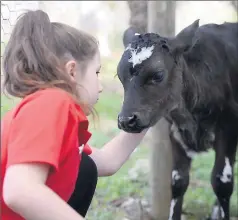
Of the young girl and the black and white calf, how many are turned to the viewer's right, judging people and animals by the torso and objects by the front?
1

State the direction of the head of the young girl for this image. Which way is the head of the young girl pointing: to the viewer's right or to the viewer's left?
to the viewer's right

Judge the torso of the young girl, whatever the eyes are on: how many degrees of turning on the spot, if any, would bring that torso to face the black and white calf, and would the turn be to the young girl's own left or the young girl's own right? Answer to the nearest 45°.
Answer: approximately 45° to the young girl's own left

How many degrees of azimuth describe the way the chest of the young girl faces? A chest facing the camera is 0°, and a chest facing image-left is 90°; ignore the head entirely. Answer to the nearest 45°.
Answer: approximately 270°

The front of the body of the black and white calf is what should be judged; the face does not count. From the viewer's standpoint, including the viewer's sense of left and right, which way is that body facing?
facing the viewer and to the left of the viewer

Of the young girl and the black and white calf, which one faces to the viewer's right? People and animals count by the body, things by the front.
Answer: the young girl

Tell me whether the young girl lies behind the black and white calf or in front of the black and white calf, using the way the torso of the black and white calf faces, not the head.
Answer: in front

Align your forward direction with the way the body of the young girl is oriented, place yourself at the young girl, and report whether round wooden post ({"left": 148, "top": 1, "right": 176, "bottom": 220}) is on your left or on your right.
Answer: on your left
